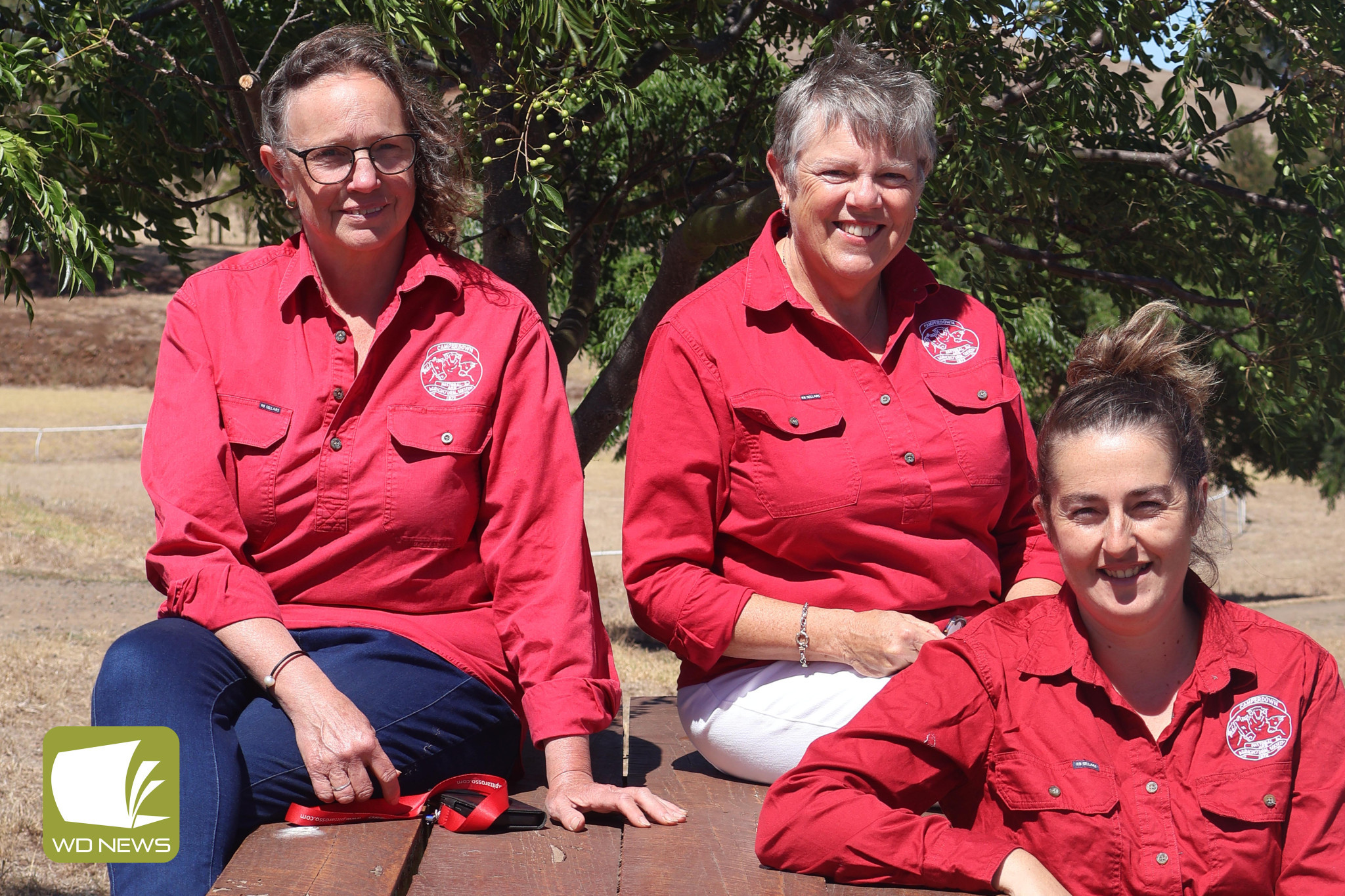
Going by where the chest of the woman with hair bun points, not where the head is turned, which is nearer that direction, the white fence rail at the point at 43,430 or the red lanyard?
the red lanyard

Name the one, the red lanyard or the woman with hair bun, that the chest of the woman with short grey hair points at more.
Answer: the woman with hair bun

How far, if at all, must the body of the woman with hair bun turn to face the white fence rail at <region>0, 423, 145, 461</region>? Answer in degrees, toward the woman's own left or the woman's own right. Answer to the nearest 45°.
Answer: approximately 135° to the woman's own right

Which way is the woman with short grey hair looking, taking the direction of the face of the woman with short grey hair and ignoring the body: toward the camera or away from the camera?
toward the camera

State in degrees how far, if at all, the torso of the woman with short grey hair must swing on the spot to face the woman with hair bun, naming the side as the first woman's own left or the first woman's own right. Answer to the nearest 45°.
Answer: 0° — they already face them

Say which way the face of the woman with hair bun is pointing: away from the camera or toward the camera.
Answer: toward the camera

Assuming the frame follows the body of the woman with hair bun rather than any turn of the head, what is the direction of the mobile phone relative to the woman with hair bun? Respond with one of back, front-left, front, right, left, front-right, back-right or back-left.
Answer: right

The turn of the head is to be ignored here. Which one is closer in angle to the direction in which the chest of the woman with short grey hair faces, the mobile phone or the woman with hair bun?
the woman with hair bun

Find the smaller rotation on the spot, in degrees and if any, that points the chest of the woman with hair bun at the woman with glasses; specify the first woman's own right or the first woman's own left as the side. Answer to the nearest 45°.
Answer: approximately 90° to the first woman's own right

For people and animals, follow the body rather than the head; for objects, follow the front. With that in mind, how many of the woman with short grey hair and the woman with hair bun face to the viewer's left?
0

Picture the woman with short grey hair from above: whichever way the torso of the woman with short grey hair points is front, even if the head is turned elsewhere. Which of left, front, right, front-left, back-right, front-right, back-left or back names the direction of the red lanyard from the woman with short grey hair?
right
